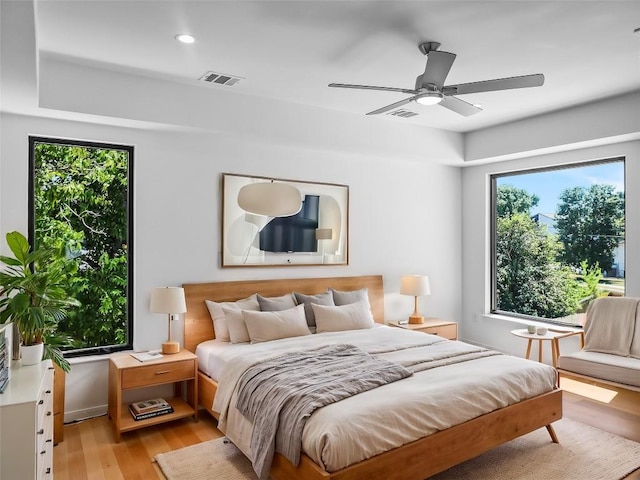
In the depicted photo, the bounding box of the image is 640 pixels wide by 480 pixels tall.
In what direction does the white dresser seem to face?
to the viewer's right

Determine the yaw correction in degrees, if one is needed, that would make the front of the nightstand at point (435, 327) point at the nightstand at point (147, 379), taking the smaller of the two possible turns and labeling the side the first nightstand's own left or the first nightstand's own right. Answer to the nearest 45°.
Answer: approximately 90° to the first nightstand's own right

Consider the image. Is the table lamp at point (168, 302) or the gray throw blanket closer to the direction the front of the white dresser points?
the gray throw blanket

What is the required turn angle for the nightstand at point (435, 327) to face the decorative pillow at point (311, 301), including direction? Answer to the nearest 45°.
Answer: approximately 90° to its right

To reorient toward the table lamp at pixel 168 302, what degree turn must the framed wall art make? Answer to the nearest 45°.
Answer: approximately 90° to its right

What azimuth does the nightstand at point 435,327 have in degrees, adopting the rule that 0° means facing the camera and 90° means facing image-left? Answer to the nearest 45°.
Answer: approximately 315°

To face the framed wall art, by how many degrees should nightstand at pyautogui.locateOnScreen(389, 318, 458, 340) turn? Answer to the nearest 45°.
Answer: approximately 90° to its right

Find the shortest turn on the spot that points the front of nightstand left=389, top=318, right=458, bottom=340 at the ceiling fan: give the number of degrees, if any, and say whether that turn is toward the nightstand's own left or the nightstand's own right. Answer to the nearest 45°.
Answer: approximately 45° to the nightstand's own right

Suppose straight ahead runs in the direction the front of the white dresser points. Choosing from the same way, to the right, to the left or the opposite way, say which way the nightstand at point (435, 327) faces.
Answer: to the right

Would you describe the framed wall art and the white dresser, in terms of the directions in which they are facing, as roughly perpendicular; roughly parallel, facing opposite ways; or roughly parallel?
roughly perpendicular

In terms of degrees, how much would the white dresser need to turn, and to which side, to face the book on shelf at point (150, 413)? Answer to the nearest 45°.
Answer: approximately 45° to its left

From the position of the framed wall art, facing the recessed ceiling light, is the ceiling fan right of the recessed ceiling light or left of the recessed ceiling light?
left
